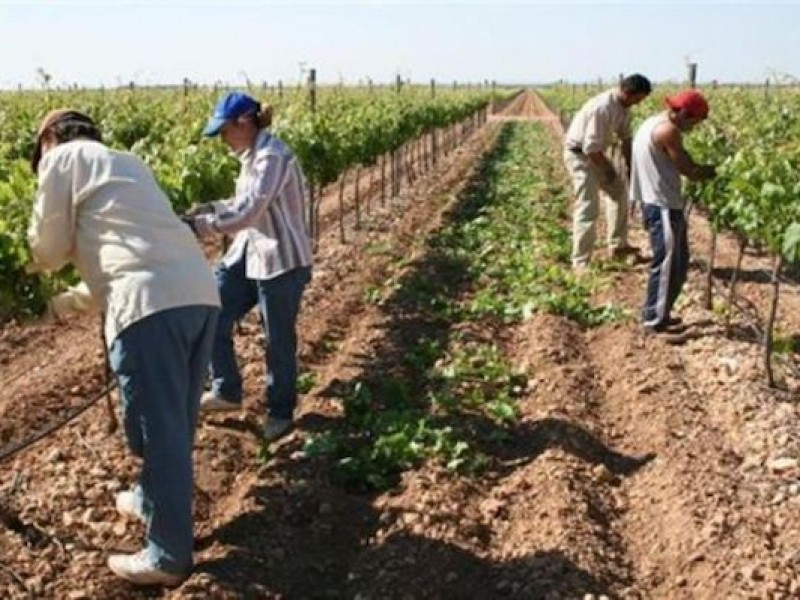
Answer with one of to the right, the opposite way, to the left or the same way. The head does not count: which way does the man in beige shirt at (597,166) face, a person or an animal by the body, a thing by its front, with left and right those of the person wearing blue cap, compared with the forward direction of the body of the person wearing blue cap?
the opposite way

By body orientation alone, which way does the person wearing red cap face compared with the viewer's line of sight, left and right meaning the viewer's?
facing to the right of the viewer

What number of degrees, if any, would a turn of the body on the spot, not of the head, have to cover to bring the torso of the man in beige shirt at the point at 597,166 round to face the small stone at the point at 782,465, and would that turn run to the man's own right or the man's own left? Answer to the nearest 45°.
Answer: approximately 90° to the man's own right

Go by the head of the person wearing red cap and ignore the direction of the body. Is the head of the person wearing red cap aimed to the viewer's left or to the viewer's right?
to the viewer's right

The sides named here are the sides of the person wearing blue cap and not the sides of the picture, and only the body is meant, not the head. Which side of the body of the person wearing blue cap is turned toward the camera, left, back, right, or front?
left

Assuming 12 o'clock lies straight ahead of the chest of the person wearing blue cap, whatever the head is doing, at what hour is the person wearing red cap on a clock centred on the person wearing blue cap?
The person wearing red cap is roughly at 5 o'clock from the person wearing blue cap.

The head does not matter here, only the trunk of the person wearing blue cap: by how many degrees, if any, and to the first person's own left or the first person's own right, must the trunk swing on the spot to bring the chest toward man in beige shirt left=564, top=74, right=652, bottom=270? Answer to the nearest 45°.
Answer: approximately 135° to the first person's own right

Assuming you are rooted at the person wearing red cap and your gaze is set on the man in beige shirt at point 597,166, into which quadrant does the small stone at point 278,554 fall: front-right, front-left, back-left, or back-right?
back-left

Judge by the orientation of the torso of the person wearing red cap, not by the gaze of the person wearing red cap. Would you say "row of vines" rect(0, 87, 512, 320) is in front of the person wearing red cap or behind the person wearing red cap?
behind

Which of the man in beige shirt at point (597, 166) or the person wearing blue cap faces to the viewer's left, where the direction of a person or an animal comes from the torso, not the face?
the person wearing blue cap

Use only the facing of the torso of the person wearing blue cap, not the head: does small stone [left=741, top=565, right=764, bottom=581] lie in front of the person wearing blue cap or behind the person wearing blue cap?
behind

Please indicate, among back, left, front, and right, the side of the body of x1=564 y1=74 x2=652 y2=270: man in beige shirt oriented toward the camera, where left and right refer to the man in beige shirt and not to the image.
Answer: right
